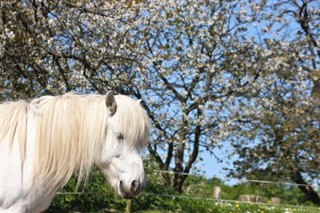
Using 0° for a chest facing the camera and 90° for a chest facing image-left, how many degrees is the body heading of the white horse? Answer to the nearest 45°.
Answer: approximately 270°

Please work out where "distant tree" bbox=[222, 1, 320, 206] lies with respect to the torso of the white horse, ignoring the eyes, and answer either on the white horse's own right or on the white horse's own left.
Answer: on the white horse's own left
